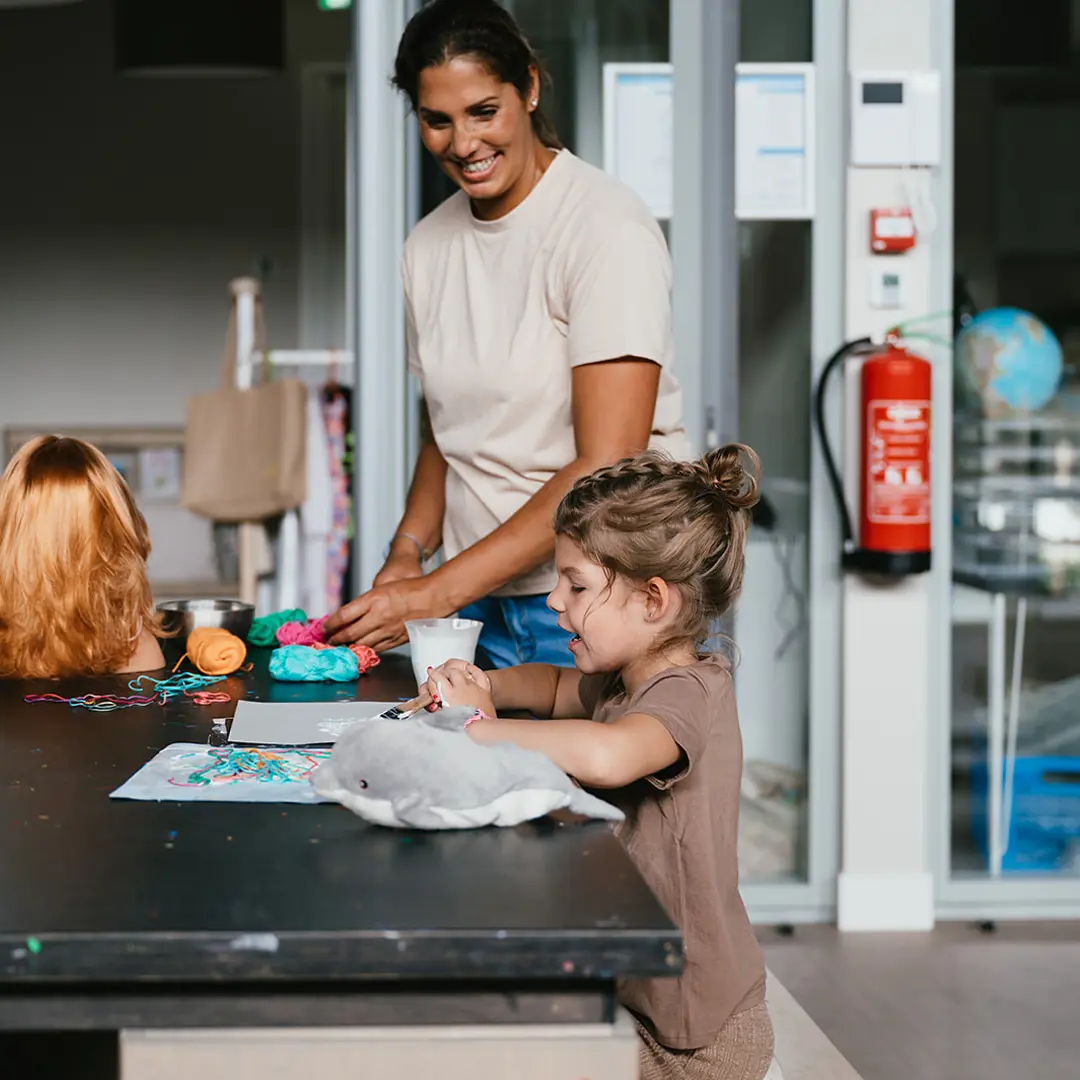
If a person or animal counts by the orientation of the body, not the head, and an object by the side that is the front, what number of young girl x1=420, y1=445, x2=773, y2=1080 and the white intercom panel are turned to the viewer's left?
1

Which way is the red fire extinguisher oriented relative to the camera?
toward the camera

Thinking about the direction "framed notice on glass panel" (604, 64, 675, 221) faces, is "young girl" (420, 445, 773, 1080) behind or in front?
in front

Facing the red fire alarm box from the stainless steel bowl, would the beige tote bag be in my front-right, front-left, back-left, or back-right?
front-left

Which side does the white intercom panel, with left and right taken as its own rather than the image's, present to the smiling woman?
front

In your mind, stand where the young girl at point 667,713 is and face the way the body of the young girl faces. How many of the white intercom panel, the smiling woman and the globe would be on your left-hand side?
0

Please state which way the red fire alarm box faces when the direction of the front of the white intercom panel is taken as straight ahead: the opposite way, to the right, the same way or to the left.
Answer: the same way

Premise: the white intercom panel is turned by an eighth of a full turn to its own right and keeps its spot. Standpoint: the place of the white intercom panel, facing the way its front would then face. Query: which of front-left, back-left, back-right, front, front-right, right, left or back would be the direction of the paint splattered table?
front-left

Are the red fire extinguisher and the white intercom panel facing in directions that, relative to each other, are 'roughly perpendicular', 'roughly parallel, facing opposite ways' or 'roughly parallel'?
roughly parallel

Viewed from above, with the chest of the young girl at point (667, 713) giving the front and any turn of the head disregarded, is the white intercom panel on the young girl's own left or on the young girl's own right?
on the young girl's own right

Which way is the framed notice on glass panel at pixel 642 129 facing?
toward the camera

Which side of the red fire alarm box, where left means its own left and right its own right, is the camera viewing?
front

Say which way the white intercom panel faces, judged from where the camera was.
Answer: facing the viewer

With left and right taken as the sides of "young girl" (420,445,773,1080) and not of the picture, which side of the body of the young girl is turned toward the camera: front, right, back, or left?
left

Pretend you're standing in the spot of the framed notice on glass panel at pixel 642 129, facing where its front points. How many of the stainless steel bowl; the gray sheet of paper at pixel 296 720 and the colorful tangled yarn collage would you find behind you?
0

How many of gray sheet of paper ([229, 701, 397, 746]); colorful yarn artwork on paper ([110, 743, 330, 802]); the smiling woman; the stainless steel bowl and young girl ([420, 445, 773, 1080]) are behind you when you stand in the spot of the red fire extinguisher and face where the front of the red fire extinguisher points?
0

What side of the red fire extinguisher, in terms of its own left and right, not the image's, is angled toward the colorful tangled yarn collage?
front

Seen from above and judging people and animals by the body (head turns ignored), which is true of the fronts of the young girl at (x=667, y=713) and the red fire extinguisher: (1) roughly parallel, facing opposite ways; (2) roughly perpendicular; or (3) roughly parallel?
roughly perpendicular

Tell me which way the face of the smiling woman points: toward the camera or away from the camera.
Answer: toward the camera

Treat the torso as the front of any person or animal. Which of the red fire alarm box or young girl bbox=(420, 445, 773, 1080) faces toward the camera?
the red fire alarm box
